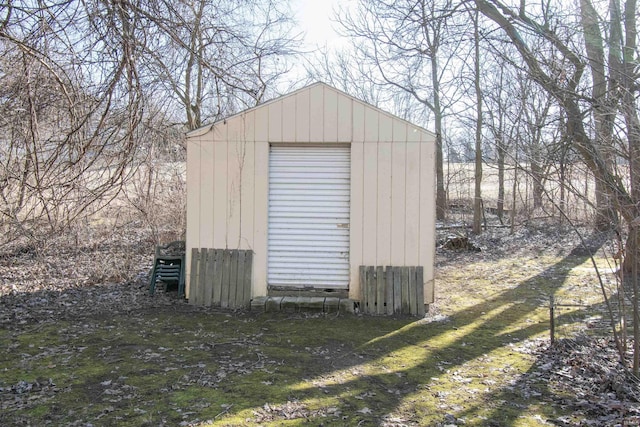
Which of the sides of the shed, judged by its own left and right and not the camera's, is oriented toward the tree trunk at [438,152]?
back

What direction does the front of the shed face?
toward the camera

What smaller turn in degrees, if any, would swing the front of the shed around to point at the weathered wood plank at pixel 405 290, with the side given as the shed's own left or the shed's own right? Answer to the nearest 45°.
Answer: approximately 90° to the shed's own left
